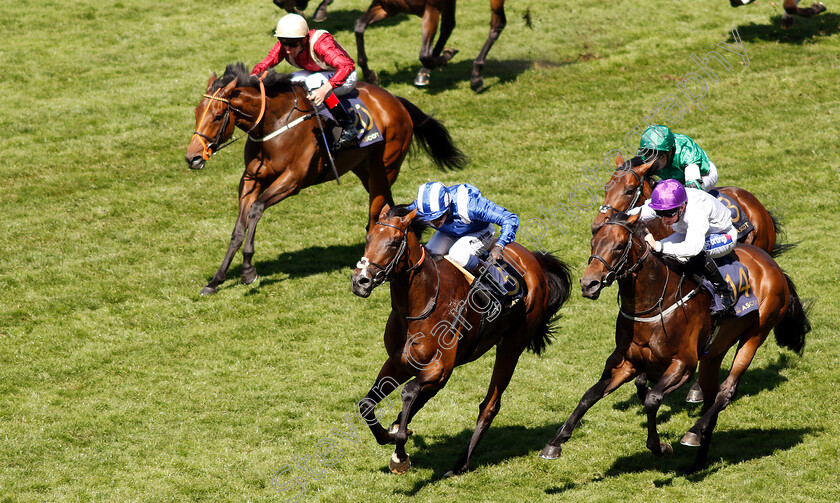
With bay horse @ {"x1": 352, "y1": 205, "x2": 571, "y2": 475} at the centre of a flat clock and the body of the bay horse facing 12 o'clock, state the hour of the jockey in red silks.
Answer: The jockey in red silks is roughly at 4 o'clock from the bay horse.

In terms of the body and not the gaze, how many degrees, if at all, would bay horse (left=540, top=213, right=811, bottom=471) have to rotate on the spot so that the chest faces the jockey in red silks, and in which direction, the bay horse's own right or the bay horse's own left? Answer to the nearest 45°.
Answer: approximately 90° to the bay horse's own right

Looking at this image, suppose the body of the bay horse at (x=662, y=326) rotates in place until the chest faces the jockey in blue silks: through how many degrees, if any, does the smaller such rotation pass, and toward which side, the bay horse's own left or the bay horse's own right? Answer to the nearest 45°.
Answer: approximately 45° to the bay horse's own right

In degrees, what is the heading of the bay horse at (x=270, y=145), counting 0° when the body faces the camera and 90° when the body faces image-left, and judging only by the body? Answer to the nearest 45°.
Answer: approximately 45°

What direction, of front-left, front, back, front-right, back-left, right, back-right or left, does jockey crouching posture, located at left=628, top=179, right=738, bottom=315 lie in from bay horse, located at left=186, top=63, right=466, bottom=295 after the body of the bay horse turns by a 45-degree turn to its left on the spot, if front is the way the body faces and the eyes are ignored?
front-left

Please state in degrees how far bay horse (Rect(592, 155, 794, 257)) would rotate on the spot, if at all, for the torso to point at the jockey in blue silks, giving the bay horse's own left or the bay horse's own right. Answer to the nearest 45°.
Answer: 0° — it already faces them

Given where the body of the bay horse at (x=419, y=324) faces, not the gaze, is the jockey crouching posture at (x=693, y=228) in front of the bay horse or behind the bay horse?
behind

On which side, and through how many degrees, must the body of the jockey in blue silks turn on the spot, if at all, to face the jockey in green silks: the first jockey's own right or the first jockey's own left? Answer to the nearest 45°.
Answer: approximately 180°

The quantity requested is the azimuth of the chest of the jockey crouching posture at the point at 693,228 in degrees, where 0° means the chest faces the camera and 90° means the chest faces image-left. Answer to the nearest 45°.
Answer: approximately 45°

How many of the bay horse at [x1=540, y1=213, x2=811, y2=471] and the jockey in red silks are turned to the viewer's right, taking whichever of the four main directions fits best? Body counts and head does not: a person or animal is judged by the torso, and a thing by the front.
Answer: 0
